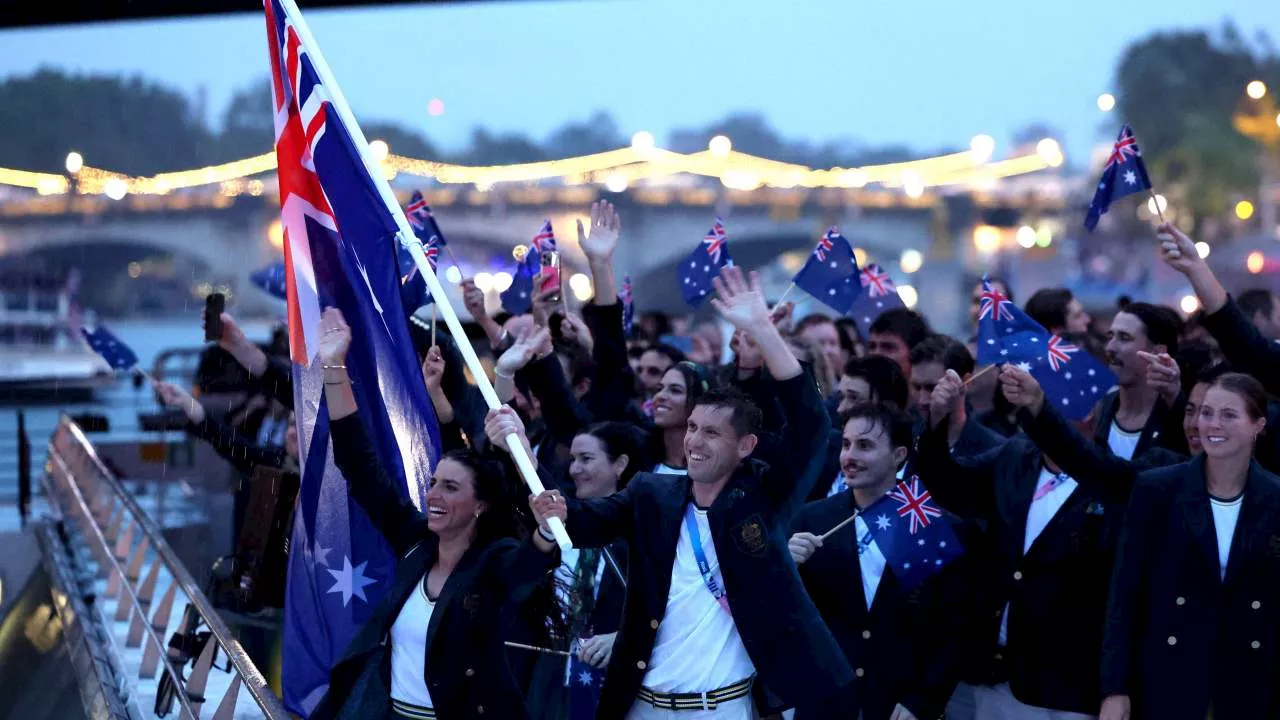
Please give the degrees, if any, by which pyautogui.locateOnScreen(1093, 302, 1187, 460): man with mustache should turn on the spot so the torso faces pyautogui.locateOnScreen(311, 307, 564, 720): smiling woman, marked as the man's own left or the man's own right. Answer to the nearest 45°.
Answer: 0° — they already face them

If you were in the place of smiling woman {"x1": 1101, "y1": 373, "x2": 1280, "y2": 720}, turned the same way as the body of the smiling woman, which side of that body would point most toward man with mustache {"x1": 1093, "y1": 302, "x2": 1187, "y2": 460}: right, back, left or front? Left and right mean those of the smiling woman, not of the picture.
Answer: back

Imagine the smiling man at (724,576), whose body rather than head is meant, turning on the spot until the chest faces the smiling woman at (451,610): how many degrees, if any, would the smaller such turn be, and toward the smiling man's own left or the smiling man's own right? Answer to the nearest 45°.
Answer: approximately 45° to the smiling man's own right

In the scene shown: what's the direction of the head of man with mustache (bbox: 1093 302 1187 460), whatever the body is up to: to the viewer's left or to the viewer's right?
to the viewer's left

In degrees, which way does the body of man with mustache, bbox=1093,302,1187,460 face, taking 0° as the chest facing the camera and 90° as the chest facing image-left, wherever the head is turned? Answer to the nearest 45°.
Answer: approximately 45°

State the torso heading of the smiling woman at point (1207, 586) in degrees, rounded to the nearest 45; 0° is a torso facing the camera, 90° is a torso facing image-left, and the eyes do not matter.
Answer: approximately 0°
